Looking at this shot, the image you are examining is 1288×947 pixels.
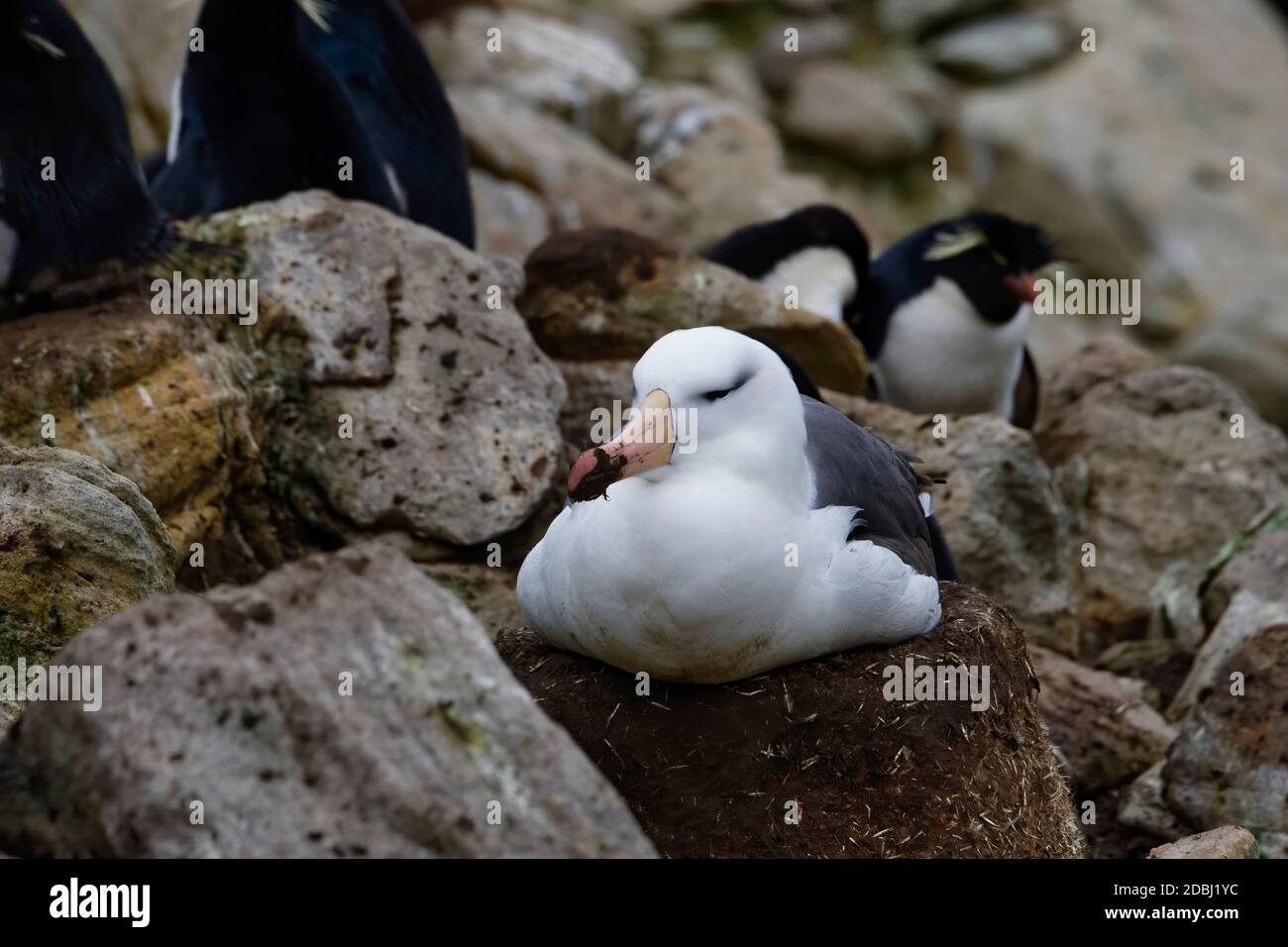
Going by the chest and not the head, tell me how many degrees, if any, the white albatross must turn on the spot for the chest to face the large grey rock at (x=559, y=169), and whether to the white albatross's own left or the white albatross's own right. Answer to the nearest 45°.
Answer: approximately 135° to the white albatross's own right

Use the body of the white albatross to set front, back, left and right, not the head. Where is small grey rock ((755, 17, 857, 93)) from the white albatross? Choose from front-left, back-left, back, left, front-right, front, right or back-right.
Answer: back-right

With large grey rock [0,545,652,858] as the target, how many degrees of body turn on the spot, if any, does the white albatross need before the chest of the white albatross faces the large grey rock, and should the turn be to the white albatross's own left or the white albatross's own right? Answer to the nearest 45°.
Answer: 0° — it already faces it

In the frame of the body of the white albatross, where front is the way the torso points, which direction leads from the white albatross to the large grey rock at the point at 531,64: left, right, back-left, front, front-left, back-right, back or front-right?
back-right

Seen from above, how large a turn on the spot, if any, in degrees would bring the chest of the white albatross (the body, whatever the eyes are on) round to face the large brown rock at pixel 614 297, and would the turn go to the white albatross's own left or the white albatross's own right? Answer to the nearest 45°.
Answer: approximately 135° to the white albatross's own right

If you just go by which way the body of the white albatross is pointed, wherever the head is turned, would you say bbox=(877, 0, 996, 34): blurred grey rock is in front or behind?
behind

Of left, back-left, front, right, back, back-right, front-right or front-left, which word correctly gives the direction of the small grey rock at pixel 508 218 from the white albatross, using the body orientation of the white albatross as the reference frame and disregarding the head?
back-right

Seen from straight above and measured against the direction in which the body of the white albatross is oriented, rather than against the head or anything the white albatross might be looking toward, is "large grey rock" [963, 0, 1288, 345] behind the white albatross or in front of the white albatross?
behind

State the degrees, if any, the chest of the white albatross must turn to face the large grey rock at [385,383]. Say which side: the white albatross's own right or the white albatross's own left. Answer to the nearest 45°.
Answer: approximately 90° to the white albatross's own right

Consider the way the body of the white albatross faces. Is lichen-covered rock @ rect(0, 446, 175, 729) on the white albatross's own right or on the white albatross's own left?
on the white albatross's own right

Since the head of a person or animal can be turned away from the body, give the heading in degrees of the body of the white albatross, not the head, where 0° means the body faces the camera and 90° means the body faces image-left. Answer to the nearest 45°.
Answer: approximately 45°
